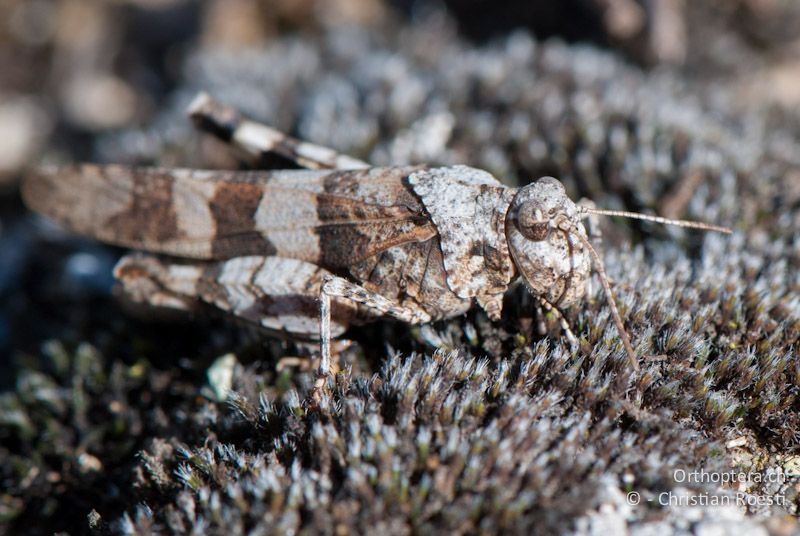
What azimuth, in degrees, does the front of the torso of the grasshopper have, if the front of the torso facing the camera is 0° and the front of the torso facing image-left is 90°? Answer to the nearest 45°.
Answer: approximately 270°
